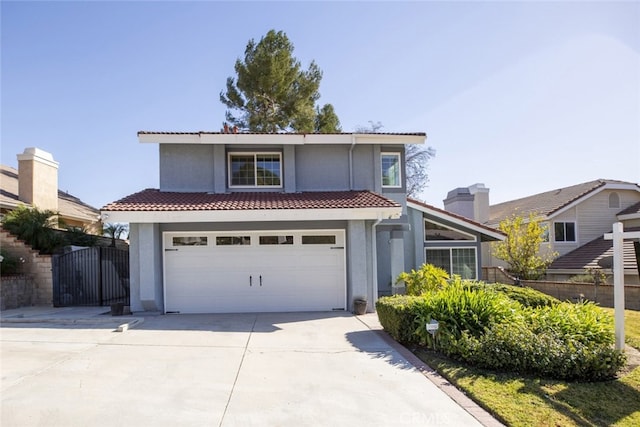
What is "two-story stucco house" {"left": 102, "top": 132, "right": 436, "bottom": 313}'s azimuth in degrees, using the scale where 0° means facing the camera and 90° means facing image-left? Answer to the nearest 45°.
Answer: approximately 0°

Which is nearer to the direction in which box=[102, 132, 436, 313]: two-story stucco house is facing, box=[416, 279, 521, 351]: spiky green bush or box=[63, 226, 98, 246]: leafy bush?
the spiky green bush

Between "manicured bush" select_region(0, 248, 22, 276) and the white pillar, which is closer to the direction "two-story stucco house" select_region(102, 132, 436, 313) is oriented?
the white pillar

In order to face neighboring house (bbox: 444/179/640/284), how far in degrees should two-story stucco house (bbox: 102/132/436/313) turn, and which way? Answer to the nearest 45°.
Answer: approximately 135° to its left

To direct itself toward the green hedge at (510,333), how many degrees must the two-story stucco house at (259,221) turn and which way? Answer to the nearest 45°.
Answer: approximately 45° to its left

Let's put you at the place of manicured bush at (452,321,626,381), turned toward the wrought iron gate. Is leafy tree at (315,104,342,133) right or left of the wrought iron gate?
right

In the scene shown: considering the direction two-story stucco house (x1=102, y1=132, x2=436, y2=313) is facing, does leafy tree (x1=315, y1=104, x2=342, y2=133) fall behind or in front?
behind

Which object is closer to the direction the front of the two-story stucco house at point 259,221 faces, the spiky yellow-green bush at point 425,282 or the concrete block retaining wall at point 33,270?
the spiky yellow-green bush
